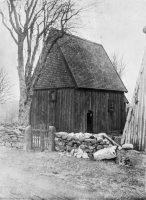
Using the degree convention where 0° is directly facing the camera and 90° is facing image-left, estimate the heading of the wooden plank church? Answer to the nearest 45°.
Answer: approximately 315°

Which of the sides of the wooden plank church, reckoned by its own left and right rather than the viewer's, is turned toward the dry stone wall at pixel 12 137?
right

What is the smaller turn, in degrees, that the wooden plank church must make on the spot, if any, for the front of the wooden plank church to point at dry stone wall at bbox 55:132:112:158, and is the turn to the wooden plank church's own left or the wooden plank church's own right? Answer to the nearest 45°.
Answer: approximately 45° to the wooden plank church's own right
